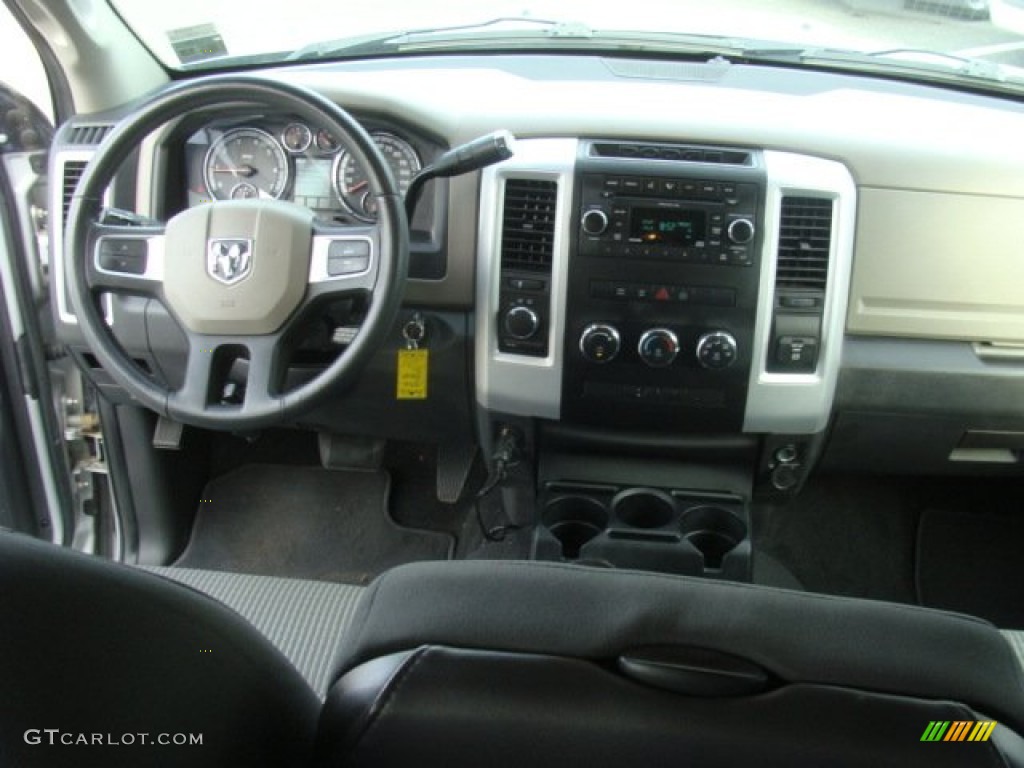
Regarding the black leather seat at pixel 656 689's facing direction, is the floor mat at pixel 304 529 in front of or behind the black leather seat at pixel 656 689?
in front

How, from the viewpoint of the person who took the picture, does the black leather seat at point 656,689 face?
facing away from the viewer

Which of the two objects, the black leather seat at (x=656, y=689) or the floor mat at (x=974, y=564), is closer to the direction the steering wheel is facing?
the black leather seat

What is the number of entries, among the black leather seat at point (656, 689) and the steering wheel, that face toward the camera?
1

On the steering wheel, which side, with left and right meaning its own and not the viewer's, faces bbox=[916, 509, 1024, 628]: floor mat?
left

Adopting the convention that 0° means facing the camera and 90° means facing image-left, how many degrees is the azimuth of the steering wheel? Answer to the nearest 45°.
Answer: approximately 0°

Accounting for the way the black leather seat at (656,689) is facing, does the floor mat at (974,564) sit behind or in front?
in front

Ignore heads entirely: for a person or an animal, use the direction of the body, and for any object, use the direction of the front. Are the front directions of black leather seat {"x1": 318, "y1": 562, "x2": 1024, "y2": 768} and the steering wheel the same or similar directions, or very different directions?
very different directions
